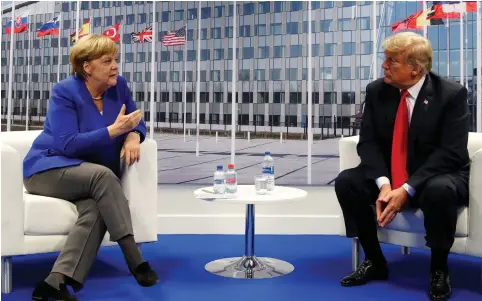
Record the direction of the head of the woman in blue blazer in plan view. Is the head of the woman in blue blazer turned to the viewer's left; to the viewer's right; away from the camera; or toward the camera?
to the viewer's right

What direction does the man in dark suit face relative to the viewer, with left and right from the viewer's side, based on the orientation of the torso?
facing the viewer and to the left of the viewer

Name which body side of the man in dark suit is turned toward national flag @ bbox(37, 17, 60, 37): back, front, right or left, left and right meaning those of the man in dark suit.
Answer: right

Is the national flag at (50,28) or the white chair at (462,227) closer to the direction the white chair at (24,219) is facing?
the white chair

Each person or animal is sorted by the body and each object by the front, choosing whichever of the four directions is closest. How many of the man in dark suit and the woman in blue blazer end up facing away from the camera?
0

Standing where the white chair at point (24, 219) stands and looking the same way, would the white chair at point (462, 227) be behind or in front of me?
in front

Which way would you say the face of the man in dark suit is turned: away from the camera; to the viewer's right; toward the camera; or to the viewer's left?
to the viewer's left

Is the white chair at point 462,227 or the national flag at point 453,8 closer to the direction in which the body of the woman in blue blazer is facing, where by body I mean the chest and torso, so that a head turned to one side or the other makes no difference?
the white chair

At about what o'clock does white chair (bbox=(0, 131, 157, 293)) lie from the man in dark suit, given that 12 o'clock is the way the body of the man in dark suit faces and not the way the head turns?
The white chair is roughly at 1 o'clock from the man in dark suit.

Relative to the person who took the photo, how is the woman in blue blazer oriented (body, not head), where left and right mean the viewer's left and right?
facing the viewer and to the right of the viewer
